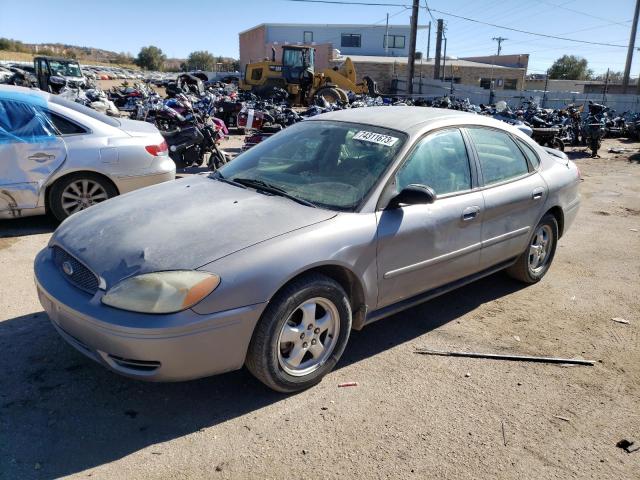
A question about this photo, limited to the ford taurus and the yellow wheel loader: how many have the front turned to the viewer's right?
1

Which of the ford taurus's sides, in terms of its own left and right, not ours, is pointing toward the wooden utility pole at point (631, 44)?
back

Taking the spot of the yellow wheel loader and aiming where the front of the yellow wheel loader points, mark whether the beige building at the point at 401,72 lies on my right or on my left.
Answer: on my left

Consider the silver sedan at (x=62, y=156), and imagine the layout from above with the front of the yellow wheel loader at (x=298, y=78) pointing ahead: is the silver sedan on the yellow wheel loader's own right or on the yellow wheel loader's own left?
on the yellow wheel loader's own right

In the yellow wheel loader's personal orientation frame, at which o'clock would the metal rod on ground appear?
The metal rod on ground is roughly at 3 o'clock from the yellow wheel loader.

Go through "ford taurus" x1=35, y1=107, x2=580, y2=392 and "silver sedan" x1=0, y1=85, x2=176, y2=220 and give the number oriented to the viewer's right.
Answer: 0

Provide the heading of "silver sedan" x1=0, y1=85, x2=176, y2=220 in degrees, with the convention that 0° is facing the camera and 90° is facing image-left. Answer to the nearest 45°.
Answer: approximately 90°

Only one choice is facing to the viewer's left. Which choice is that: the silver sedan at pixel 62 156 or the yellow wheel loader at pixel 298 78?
the silver sedan

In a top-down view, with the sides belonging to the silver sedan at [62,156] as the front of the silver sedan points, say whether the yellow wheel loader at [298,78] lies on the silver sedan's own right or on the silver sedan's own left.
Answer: on the silver sedan's own right

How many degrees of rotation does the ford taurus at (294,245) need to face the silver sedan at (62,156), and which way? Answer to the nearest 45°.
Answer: approximately 90° to its right

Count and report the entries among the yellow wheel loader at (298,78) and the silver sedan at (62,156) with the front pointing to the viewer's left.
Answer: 1

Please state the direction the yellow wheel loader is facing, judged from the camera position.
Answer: facing to the right of the viewer

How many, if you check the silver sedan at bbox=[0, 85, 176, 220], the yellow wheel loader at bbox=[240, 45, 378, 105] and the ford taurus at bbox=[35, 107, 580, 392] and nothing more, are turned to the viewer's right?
1

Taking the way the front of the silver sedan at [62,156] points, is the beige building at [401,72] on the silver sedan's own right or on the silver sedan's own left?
on the silver sedan's own right

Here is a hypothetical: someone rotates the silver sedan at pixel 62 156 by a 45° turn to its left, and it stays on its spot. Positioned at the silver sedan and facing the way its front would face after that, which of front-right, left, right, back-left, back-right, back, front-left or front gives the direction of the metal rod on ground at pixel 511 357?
left

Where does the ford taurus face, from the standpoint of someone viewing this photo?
facing the viewer and to the left of the viewer
